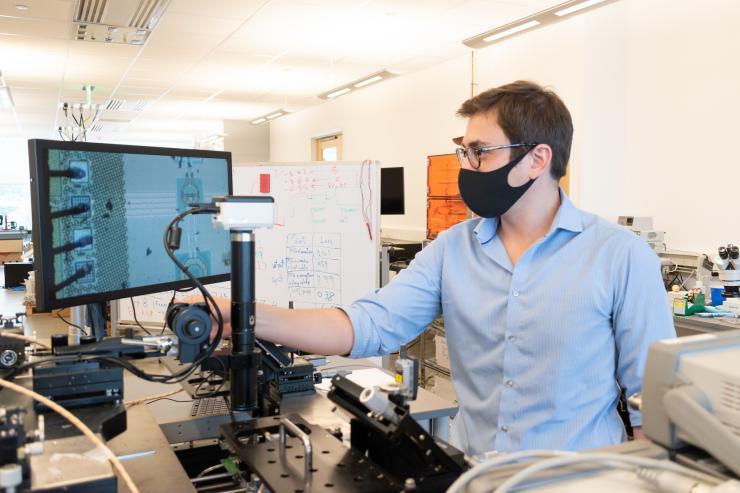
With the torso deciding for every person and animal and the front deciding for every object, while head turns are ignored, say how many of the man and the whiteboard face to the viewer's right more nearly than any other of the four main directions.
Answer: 0

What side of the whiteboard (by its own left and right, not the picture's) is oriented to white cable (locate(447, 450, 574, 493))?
front

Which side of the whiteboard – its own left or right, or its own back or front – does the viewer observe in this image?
front

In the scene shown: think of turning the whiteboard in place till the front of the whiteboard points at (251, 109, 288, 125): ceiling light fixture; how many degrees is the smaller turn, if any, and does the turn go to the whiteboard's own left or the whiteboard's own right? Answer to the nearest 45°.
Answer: approximately 180°

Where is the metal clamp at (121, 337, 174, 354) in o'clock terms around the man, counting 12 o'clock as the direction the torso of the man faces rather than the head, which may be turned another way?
The metal clamp is roughly at 12 o'clock from the man.

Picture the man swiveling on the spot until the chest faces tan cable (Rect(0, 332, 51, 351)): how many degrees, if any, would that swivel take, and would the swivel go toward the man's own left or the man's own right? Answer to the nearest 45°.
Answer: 0° — they already face it

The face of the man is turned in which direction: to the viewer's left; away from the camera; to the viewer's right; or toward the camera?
to the viewer's left

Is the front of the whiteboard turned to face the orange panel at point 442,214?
no

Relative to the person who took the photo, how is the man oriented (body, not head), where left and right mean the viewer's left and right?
facing the viewer and to the left of the viewer

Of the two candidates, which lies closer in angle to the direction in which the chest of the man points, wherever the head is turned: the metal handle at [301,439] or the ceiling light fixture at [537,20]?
the metal handle

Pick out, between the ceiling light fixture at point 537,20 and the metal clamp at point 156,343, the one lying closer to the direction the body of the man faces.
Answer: the metal clamp

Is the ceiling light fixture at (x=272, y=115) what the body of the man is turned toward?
no

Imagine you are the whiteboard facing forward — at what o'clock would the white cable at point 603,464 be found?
The white cable is roughly at 12 o'clock from the whiteboard.

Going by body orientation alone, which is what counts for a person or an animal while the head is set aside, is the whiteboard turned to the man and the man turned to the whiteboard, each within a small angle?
no
